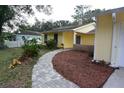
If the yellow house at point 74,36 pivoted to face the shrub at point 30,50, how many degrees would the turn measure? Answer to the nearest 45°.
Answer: approximately 45° to its left

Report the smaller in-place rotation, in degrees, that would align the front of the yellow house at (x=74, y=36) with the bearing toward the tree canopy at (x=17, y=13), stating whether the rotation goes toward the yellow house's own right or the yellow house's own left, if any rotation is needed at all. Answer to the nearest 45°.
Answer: approximately 45° to the yellow house's own right

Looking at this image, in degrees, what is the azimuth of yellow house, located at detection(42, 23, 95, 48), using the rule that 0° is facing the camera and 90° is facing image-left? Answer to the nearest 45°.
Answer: approximately 45°
